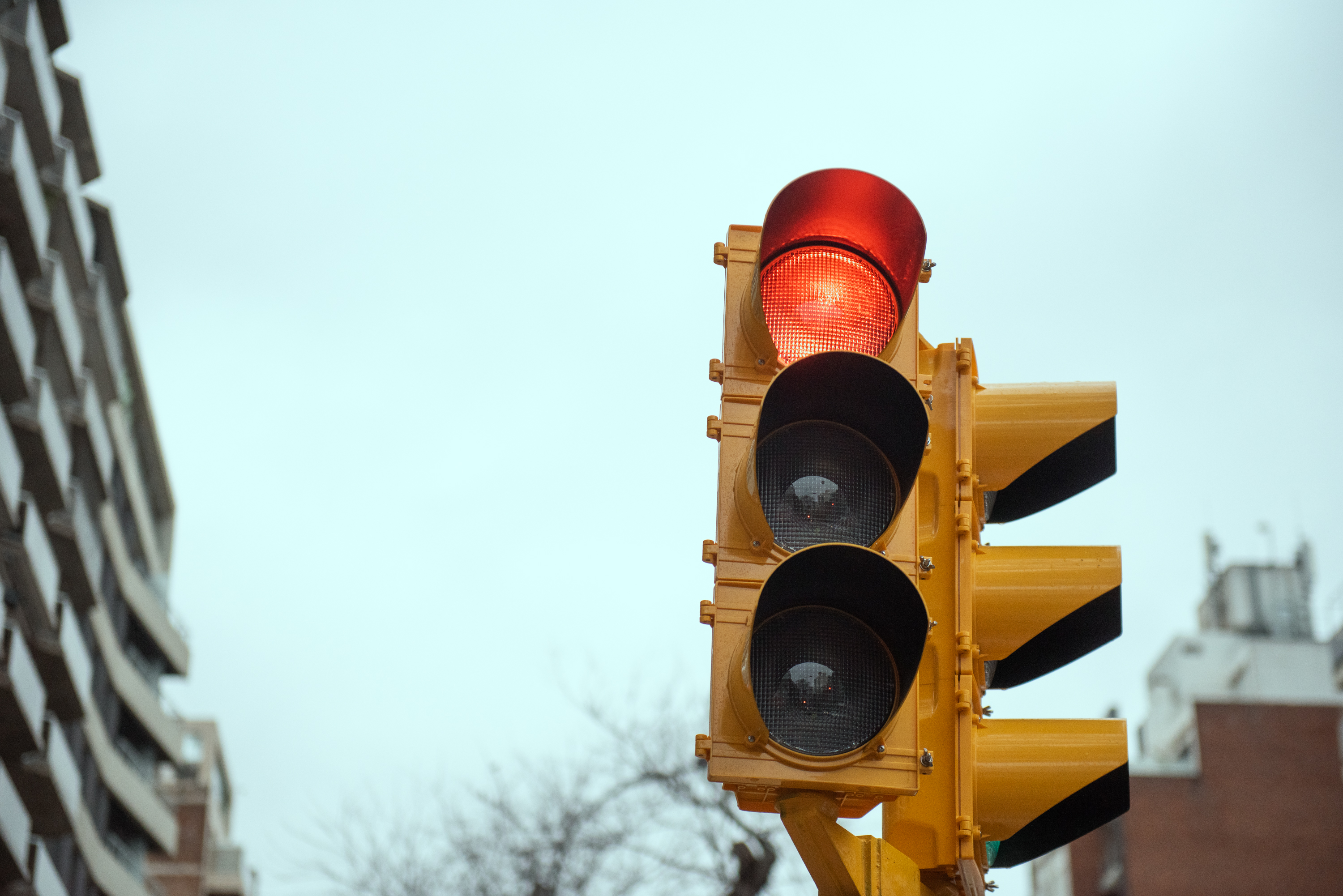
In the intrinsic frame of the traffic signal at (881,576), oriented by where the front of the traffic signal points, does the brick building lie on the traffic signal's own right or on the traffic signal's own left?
on the traffic signal's own left
